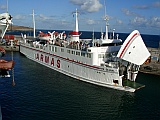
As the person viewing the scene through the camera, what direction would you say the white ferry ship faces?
facing the viewer and to the right of the viewer
